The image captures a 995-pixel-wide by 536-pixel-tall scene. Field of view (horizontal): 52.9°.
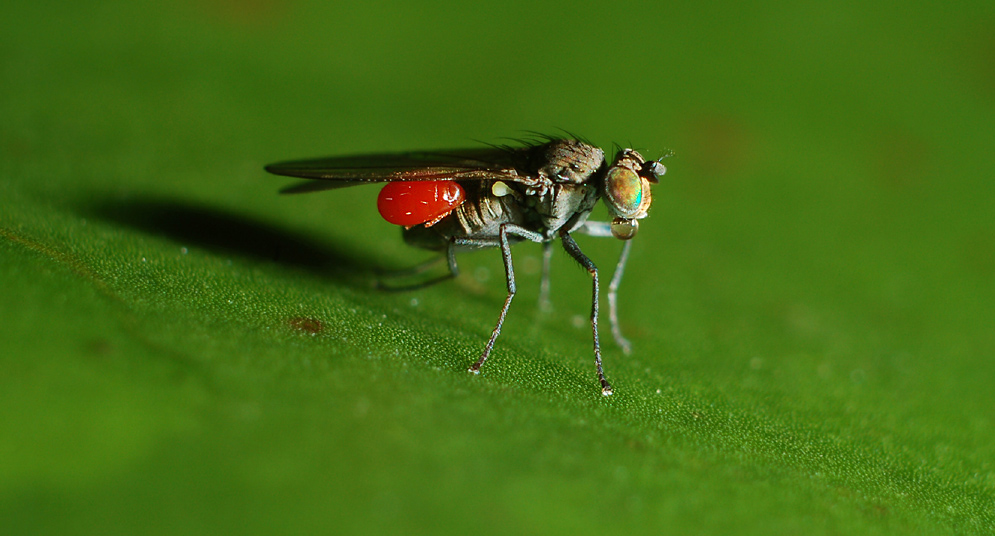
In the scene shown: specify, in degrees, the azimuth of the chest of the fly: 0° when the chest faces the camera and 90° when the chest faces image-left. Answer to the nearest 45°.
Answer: approximately 270°
